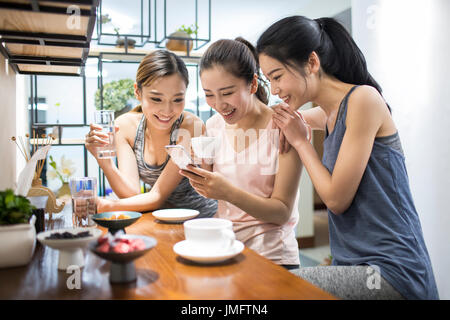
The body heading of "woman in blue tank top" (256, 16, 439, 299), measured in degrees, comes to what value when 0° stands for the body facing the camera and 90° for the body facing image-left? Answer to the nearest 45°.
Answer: approximately 90°

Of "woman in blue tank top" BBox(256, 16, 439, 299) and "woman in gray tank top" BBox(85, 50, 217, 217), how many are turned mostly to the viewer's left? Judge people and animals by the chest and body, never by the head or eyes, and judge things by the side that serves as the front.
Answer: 1

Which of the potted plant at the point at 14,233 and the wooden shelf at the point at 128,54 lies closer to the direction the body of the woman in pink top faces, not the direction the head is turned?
the potted plant

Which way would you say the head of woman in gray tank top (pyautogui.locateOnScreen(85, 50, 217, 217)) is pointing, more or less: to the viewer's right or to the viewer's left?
to the viewer's right
